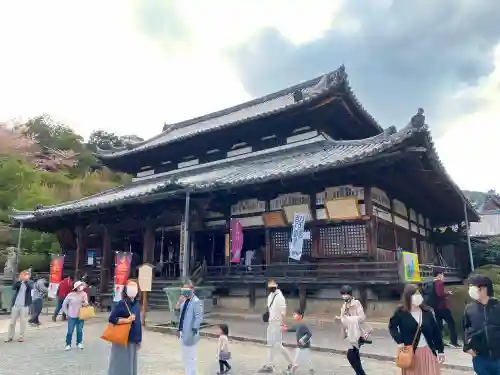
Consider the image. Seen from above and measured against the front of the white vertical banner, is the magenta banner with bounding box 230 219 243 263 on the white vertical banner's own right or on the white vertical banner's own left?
on the white vertical banner's own right

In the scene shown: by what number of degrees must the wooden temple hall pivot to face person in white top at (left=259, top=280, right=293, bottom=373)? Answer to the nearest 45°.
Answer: approximately 45° to its left

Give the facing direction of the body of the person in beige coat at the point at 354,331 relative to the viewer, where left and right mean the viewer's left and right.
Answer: facing the viewer and to the left of the viewer

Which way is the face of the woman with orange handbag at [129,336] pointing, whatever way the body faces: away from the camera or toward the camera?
toward the camera

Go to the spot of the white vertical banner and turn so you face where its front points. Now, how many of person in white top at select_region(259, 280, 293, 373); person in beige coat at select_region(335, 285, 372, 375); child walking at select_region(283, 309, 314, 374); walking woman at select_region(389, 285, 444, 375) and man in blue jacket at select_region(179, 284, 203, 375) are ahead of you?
5

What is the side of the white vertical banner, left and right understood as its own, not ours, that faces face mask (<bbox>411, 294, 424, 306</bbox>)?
front

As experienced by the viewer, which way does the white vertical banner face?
facing the viewer

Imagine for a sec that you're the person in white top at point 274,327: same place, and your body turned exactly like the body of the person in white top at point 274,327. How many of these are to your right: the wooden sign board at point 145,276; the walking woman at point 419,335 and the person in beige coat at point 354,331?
1

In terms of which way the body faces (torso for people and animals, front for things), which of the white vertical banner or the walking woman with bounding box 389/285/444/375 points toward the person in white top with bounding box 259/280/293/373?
the white vertical banner

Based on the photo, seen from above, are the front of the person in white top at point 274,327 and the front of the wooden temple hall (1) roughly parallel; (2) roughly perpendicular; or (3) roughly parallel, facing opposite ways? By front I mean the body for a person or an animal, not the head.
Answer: roughly parallel

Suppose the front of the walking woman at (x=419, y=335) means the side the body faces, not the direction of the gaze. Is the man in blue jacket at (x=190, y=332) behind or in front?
behind

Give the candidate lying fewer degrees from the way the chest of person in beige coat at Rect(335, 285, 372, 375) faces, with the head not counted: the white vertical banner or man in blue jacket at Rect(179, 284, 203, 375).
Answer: the man in blue jacket

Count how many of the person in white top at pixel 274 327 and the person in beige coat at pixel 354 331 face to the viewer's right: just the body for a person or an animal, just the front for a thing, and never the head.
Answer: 0

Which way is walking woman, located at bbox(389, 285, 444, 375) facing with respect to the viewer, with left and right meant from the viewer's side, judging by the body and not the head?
facing the viewer and to the right of the viewer

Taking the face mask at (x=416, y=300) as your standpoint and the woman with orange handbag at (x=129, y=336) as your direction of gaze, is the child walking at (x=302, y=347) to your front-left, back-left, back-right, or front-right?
front-right

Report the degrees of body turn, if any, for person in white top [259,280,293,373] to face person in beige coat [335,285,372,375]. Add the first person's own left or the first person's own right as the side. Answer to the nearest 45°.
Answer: approximately 90° to the first person's own left

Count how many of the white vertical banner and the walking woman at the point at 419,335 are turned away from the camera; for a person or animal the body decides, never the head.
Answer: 0

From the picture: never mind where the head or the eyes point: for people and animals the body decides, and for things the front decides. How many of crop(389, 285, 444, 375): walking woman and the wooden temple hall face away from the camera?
0

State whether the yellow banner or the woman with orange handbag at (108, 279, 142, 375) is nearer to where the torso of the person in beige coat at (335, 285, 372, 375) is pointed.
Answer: the woman with orange handbag
